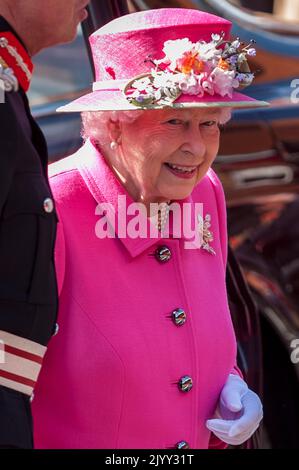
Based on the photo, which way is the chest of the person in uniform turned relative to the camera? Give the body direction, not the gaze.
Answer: to the viewer's right

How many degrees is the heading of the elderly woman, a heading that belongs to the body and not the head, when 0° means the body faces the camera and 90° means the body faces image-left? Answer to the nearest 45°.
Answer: approximately 315°

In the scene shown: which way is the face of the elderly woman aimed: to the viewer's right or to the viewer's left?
to the viewer's right

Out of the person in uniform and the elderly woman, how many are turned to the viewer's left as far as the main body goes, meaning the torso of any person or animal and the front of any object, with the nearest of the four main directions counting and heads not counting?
0
